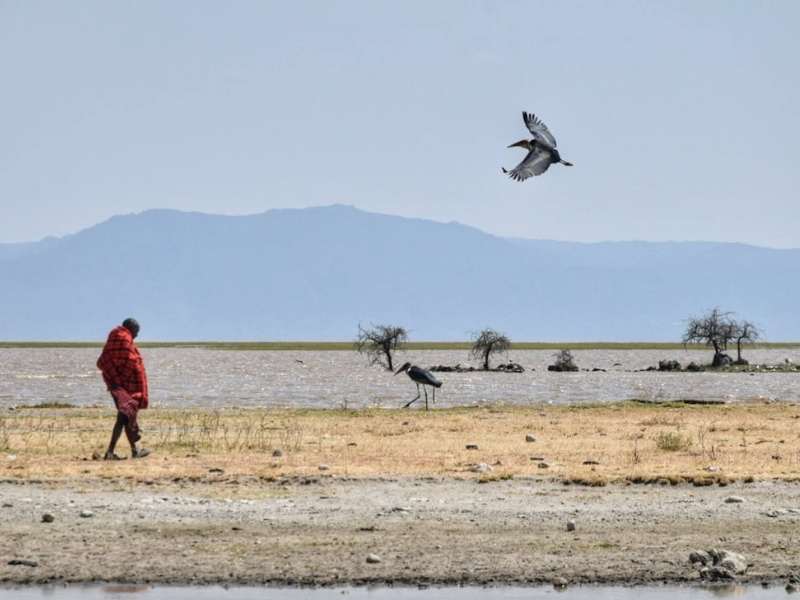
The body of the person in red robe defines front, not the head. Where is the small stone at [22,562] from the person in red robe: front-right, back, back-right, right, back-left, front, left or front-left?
right

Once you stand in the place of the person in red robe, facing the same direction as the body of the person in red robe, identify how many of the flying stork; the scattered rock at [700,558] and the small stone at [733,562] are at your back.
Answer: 0

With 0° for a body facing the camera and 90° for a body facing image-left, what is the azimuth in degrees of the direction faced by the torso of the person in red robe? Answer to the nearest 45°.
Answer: approximately 270°

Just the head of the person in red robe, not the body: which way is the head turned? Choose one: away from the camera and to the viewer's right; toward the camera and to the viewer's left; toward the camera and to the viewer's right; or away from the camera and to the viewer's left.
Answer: away from the camera and to the viewer's right

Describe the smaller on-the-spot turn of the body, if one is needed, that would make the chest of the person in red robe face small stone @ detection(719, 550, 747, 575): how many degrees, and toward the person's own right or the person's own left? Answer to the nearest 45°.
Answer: approximately 45° to the person's own right

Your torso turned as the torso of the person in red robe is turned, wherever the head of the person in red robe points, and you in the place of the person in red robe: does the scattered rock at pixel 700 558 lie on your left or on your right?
on your right
